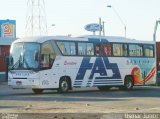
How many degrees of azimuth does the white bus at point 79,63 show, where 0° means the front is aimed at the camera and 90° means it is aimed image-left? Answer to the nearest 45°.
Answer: approximately 45°
